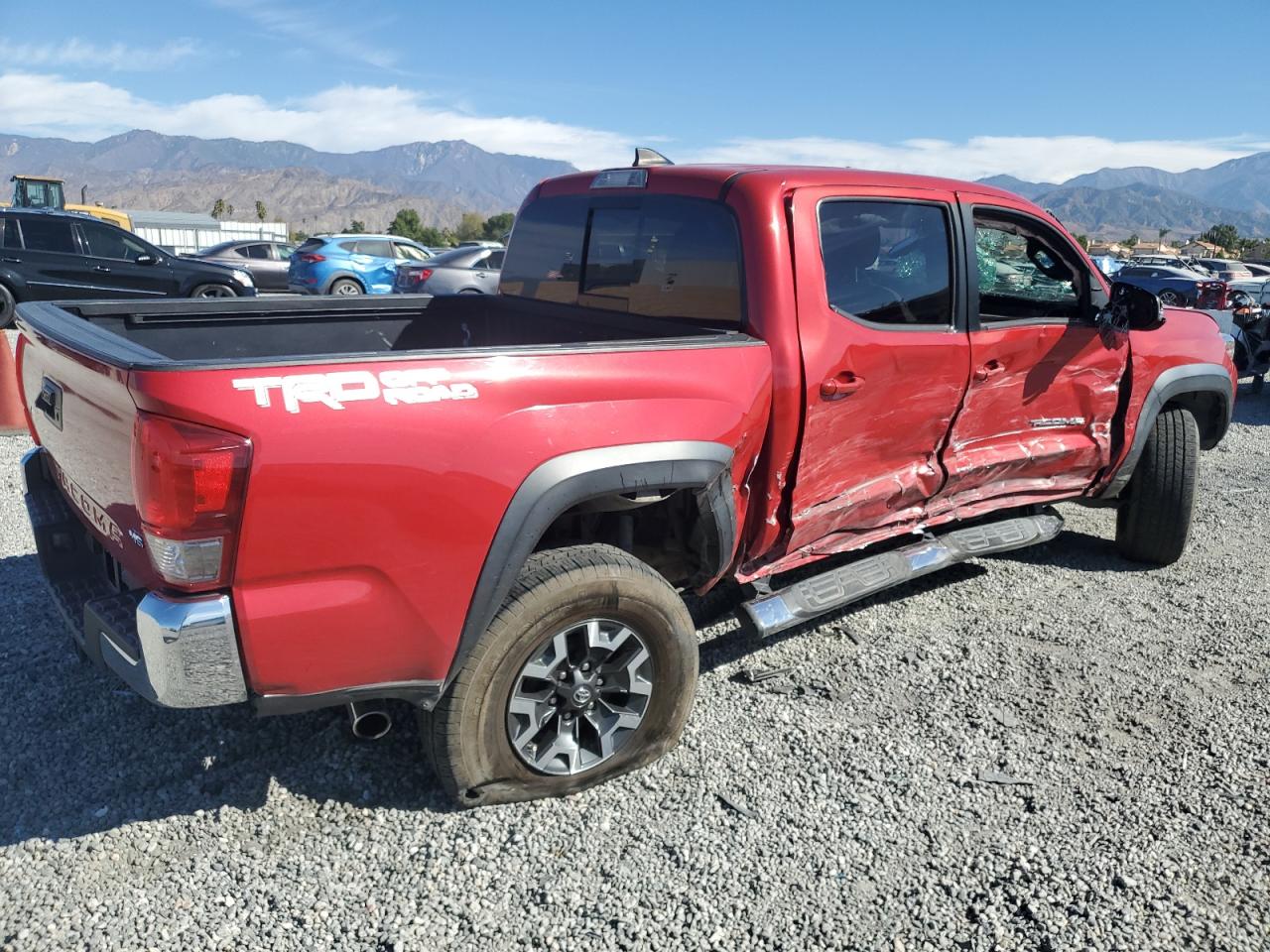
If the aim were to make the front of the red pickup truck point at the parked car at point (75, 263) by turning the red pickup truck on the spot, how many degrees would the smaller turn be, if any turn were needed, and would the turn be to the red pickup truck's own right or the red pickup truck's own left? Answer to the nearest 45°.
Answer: approximately 90° to the red pickup truck's own left

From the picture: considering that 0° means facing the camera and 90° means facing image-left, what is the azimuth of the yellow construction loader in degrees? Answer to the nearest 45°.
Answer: approximately 90°

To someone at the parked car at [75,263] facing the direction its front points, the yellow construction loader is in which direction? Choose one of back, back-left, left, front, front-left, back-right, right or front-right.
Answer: left

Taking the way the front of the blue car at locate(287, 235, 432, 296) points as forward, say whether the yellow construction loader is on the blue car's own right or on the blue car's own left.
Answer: on the blue car's own left

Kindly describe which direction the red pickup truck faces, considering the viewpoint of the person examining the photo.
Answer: facing away from the viewer and to the right of the viewer

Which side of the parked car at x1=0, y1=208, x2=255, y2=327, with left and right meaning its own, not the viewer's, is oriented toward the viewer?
right
